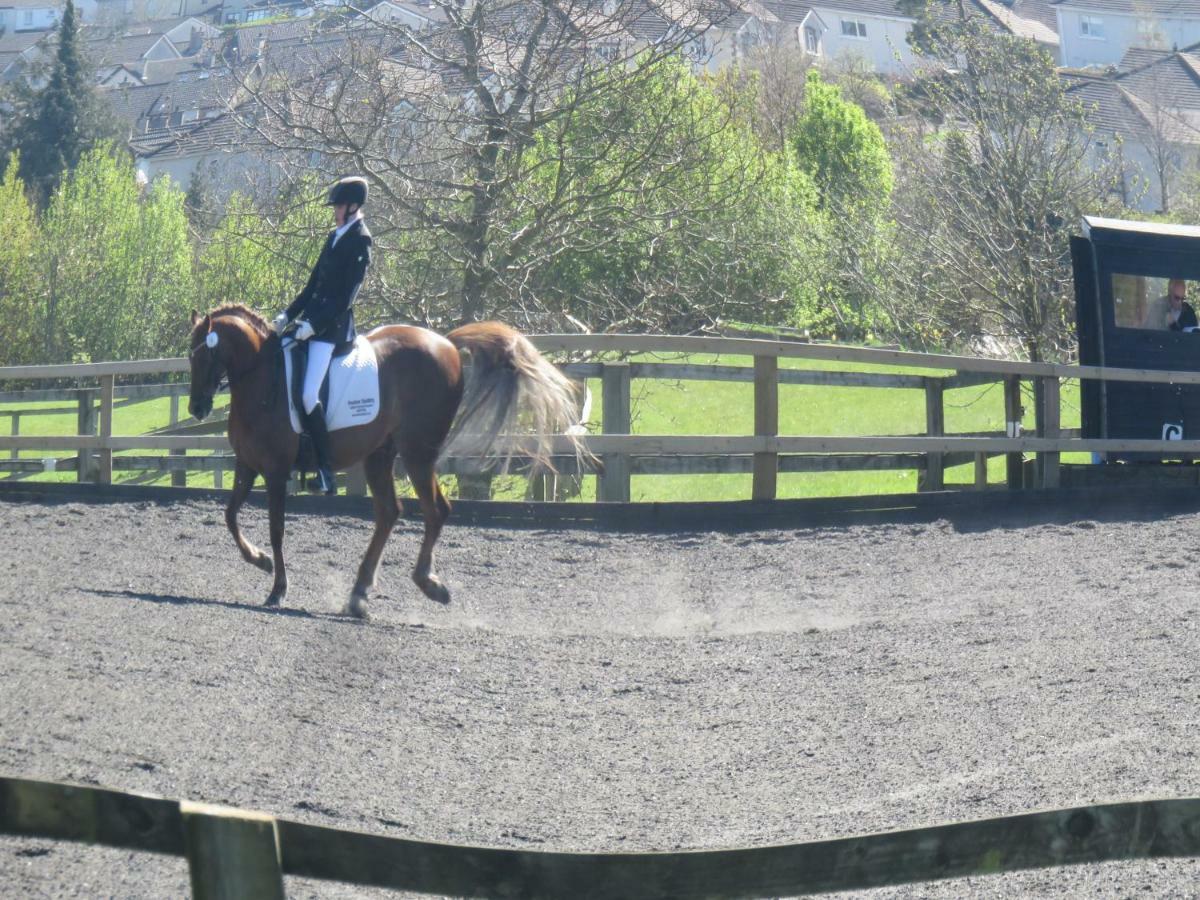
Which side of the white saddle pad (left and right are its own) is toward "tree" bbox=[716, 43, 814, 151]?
right

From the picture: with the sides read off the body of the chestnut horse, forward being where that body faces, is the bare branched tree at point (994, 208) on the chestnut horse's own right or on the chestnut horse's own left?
on the chestnut horse's own right

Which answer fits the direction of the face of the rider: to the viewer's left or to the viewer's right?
to the viewer's left

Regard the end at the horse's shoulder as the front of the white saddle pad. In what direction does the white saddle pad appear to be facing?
to the viewer's left

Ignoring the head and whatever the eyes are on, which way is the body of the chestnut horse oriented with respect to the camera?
to the viewer's left

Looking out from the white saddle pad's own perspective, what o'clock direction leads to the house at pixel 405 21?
The house is roughly at 3 o'clock from the white saddle pad.

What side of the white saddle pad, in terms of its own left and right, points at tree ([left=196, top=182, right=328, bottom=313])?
right
